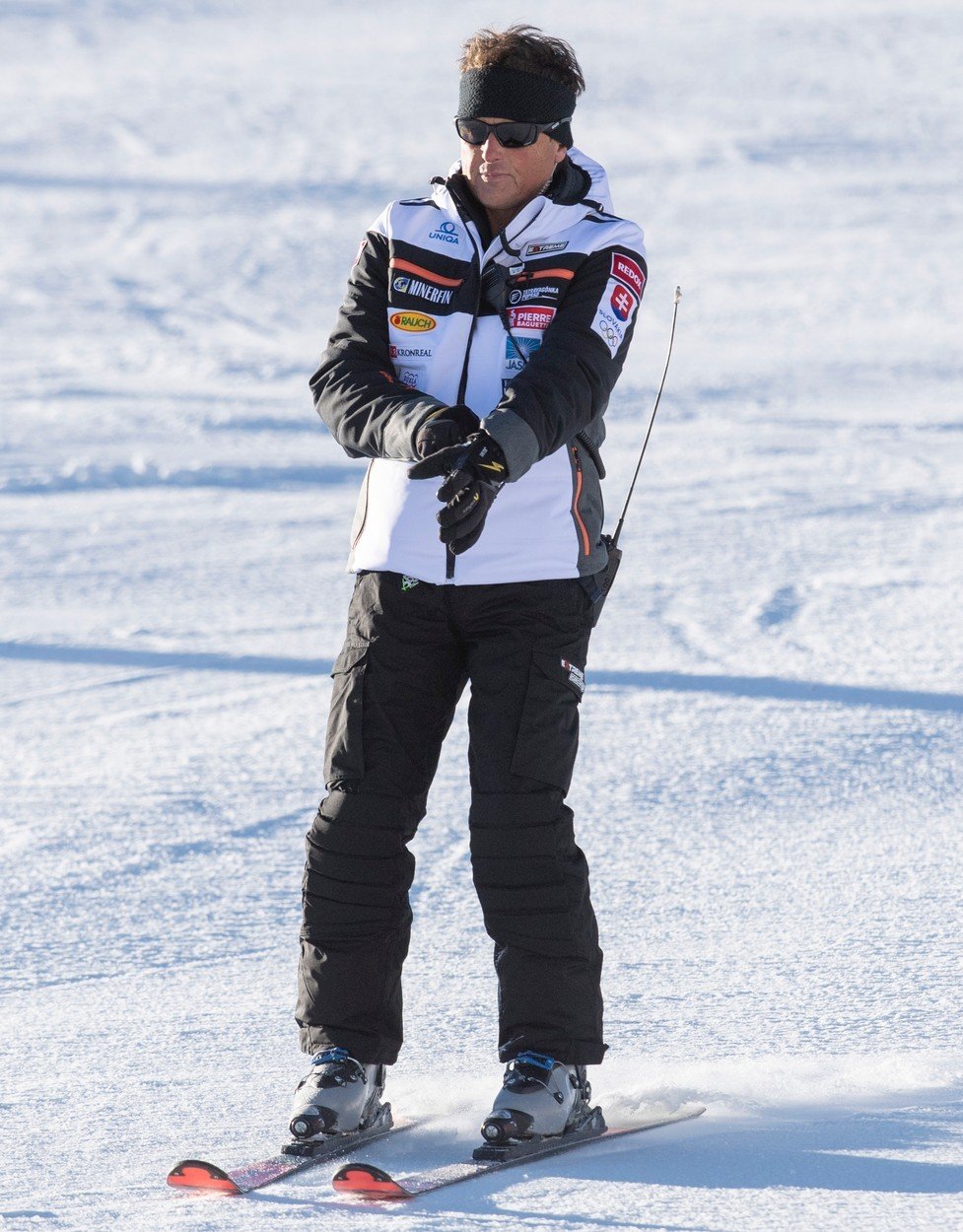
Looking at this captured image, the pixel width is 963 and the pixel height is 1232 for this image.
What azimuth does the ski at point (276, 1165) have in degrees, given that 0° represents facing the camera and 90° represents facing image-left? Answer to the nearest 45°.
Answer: approximately 45°

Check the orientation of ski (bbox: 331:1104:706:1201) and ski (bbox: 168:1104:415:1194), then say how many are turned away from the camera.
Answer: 0
